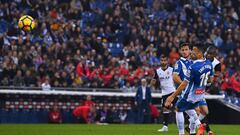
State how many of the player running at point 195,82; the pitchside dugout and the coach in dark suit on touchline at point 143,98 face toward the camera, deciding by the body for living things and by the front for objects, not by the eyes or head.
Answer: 2

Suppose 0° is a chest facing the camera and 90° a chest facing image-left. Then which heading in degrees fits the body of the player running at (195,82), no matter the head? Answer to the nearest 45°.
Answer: approximately 135°

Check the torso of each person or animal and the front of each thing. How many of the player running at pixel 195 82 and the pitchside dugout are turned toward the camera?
1
